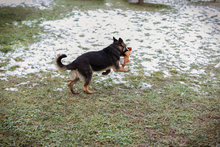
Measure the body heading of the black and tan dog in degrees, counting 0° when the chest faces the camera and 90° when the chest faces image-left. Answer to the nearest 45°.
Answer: approximately 270°
